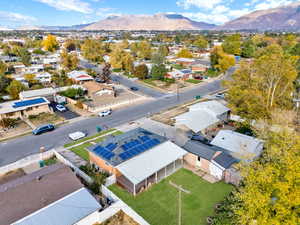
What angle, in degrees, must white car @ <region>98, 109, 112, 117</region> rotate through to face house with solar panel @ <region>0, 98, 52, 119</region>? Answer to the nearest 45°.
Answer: approximately 45° to its right

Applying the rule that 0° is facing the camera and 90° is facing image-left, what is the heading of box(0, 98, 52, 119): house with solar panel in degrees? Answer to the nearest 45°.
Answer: approximately 315°
